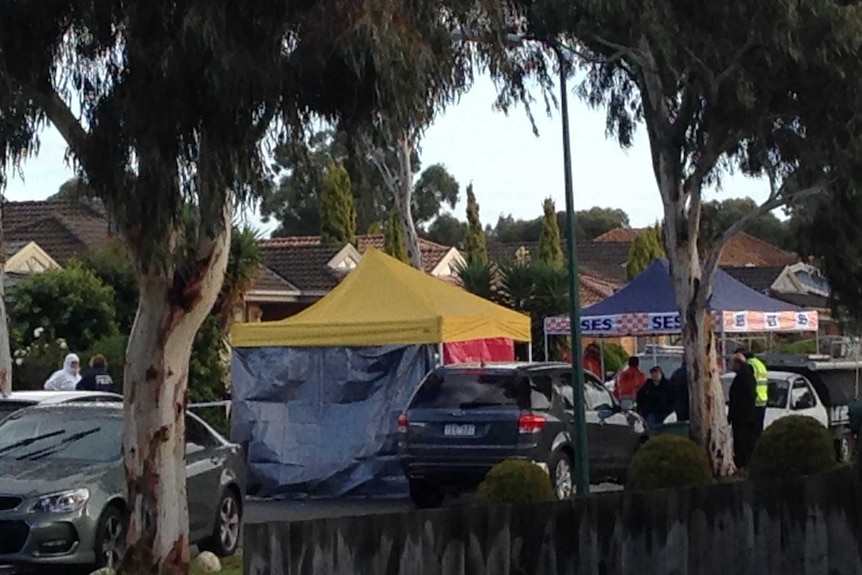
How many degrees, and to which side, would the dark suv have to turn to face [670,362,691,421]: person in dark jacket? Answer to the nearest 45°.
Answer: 0° — it already faces them

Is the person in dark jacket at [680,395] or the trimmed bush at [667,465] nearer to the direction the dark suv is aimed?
the person in dark jacket

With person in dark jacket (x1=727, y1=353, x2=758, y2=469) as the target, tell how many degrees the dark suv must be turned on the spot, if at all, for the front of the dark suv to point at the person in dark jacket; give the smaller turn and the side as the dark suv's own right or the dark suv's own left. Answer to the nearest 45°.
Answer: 0° — it already faces them

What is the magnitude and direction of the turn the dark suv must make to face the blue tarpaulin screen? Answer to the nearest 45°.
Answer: approximately 90° to its left

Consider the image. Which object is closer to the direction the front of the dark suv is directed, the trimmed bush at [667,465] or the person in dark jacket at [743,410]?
the person in dark jacket

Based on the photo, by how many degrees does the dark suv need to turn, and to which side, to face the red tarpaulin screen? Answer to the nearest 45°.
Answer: approximately 45° to its left

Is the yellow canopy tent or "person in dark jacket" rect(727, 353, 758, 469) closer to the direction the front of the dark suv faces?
the person in dark jacket

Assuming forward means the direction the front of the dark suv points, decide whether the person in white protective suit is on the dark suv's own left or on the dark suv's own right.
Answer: on the dark suv's own left

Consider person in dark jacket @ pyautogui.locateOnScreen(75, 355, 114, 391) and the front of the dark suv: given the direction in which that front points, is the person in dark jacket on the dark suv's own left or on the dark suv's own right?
on the dark suv's own left

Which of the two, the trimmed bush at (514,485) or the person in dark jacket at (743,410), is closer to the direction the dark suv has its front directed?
the person in dark jacket

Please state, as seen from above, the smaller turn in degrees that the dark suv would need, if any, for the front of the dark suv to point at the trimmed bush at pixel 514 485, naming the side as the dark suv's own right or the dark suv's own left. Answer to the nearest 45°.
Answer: approximately 135° to the dark suv's own right

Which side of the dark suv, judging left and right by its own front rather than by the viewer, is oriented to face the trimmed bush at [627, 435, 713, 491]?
right

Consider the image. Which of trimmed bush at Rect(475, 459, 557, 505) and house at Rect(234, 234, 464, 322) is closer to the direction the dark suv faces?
the house

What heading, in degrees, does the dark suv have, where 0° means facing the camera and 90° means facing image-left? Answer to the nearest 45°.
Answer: approximately 225°

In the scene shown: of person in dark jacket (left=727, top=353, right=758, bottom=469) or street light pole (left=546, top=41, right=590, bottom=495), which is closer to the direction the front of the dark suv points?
the person in dark jacket
